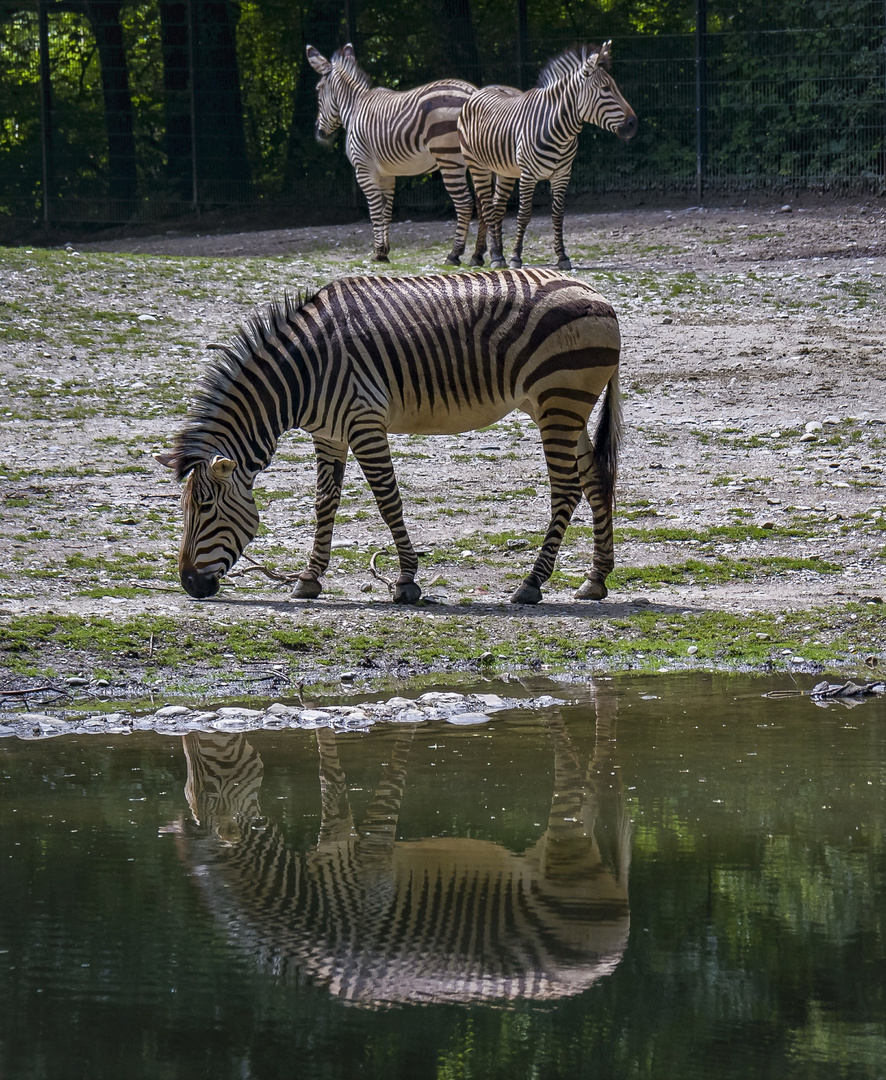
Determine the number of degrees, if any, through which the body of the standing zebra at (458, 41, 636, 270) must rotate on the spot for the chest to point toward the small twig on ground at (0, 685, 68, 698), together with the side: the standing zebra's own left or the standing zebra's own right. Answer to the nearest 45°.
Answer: approximately 45° to the standing zebra's own right

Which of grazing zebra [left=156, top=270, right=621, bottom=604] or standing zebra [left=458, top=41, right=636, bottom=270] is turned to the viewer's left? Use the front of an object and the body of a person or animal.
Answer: the grazing zebra

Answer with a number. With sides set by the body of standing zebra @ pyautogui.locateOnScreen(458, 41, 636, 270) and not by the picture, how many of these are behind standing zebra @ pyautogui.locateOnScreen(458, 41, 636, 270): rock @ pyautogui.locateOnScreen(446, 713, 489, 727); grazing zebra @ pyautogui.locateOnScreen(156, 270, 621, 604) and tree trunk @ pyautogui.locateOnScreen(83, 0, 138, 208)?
1

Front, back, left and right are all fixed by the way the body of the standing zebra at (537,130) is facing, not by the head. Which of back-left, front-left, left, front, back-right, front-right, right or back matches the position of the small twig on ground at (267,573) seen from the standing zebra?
front-right

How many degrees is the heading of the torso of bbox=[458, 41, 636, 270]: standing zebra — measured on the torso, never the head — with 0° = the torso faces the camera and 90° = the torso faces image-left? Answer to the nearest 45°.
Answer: approximately 315°

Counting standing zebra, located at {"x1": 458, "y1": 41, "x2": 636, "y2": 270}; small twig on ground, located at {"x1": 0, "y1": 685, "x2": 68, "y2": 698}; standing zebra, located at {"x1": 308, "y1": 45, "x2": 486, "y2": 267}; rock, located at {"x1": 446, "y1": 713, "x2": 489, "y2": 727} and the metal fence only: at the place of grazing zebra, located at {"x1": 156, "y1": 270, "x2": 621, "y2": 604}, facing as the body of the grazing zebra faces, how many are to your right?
3

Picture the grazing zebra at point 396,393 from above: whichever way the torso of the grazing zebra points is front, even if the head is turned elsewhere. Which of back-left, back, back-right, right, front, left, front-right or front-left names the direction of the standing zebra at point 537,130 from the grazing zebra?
right

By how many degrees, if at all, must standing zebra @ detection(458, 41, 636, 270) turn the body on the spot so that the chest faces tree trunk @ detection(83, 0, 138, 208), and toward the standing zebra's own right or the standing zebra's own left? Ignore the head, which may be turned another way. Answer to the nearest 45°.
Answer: approximately 180°

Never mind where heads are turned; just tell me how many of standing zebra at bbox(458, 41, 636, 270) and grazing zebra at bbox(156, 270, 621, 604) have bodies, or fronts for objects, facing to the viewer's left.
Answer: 1

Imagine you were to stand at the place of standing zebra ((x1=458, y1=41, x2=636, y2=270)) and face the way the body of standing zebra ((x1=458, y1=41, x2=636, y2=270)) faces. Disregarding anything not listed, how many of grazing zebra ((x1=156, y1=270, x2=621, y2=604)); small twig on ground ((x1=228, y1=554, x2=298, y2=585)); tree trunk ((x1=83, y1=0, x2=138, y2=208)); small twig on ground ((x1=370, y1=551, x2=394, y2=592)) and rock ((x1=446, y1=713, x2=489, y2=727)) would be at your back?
1

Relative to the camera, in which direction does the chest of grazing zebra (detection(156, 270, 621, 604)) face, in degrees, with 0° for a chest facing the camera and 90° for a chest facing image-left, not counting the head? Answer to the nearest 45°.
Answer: approximately 90°

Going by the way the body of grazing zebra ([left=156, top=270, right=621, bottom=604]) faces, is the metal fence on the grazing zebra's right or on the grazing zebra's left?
on the grazing zebra's right
